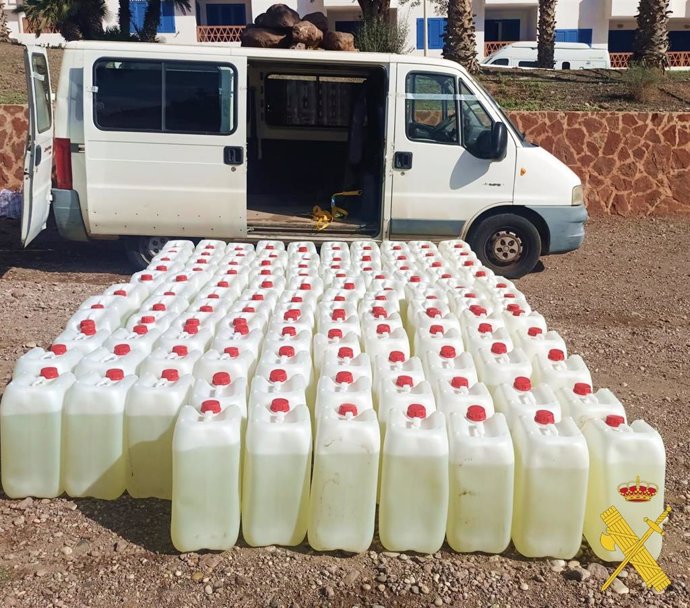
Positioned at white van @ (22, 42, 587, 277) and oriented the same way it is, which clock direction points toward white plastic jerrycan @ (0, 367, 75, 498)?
The white plastic jerrycan is roughly at 3 o'clock from the white van.

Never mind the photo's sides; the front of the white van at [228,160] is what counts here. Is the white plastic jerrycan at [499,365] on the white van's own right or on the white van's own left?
on the white van's own right

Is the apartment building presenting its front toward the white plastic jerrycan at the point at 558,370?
yes

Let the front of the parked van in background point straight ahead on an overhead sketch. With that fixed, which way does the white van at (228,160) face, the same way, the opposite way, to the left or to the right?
the opposite way

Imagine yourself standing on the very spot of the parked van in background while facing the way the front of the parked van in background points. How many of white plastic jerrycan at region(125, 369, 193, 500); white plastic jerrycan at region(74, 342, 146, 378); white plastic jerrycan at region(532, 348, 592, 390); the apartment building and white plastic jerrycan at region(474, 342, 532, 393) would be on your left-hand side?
4

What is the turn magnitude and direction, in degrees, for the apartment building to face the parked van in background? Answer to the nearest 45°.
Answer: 0° — it already faces it

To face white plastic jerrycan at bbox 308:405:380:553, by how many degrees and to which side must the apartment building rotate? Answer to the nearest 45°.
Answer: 0° — it already faces it

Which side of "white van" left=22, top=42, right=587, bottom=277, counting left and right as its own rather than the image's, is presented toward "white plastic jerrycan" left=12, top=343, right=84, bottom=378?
right

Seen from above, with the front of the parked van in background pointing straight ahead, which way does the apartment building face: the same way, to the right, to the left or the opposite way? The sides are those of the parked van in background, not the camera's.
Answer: to the left

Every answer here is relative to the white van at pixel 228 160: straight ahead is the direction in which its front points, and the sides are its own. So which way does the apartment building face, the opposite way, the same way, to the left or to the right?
to the right

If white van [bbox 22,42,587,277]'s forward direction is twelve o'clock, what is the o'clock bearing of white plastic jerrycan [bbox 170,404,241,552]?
The white plastic jerrycan is roughly at 3 o'clock from the white van.

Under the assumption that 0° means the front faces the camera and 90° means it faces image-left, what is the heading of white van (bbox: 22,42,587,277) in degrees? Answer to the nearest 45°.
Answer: approximately 270°

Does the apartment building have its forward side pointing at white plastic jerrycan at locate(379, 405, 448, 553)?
yes

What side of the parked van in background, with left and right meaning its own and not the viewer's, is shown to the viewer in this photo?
left

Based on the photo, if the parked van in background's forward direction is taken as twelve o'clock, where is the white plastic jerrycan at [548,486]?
The white plastic jerrycan is roughly at 9 o'clock from the parked van in background.
